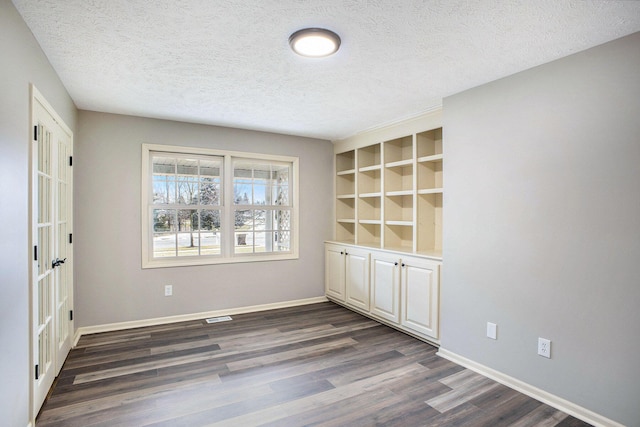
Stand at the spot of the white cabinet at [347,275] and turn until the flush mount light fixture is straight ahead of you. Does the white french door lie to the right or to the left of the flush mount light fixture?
right

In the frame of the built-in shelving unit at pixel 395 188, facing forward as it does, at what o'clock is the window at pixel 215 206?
The window is roughly at 1 o'clock from the built-in shelving unit.

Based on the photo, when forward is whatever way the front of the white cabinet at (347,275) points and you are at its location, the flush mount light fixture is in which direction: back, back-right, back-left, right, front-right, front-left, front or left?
front-left

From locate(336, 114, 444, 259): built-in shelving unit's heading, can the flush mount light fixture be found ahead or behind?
ahead

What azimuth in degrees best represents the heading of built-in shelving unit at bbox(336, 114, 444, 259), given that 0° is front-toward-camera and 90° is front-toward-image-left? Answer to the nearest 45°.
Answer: approximately 45°

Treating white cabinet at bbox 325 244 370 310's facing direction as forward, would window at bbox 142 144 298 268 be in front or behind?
in front

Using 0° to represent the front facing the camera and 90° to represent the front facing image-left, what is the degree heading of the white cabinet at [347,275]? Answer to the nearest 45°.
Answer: approximately 45°

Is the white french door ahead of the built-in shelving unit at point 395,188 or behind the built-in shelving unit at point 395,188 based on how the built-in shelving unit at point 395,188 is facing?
ahead
